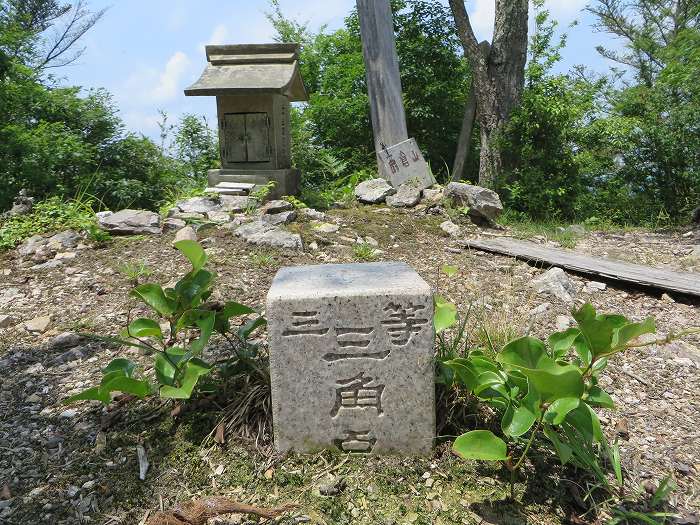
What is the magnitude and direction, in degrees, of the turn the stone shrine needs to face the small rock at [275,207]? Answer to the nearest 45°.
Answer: approximately 45° to its left

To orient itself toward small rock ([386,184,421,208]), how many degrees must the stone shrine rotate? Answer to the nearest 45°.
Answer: approximately 135° to its left

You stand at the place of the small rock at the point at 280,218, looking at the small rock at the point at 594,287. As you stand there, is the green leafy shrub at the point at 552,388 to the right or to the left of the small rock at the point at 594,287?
right

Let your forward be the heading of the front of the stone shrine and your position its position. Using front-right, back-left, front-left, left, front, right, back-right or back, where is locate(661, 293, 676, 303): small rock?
left

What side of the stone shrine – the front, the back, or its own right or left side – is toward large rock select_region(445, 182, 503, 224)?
left

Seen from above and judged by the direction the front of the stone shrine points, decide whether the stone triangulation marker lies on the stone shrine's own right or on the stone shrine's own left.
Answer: on the stone shrine's own left

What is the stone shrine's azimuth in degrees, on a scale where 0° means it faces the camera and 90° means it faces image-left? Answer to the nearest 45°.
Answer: approximately 45°

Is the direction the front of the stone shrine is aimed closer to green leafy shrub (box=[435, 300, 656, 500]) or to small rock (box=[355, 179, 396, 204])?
the green leafy shrub

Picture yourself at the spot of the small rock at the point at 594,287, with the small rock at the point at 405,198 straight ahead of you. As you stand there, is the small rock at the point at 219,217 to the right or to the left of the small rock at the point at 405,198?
left

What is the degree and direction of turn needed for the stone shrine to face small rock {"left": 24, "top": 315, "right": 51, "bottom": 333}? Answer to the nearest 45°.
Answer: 0° — it already faces it

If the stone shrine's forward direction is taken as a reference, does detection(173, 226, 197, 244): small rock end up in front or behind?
in front

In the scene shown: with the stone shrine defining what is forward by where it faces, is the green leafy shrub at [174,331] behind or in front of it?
in front

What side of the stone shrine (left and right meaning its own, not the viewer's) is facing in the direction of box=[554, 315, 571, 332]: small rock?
front
